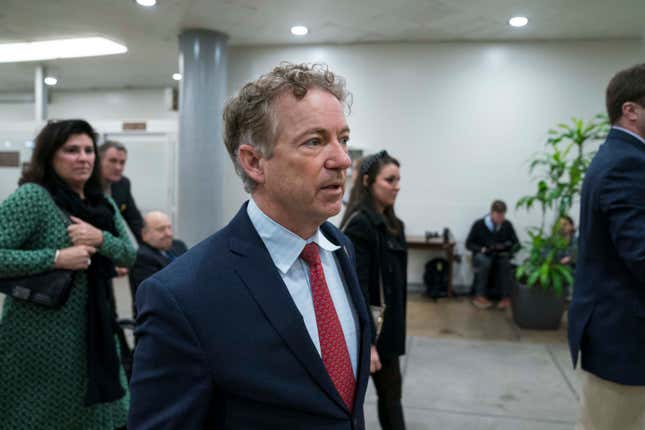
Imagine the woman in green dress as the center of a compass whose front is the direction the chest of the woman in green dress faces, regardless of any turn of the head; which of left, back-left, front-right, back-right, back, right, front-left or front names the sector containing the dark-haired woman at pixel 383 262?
front-left

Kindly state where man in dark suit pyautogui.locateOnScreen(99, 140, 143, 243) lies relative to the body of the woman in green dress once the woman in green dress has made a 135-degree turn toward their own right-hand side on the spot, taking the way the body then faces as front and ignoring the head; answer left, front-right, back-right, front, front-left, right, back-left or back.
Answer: right

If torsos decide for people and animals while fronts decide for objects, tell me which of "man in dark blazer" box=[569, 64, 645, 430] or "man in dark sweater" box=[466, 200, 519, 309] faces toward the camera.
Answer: "man in dark sweater" box=[466, 200, 519, 309]

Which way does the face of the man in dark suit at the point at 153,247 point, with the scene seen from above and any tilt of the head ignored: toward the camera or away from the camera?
toward the camera

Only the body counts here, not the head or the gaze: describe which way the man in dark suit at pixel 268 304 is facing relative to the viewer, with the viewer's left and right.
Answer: facing the viewer and to the right of the viewer

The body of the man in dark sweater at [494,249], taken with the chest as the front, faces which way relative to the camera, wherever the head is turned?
toward the camera

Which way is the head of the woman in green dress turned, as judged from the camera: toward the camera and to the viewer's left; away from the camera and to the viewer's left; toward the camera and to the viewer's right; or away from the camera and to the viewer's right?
toward the camera and to the viewer's right

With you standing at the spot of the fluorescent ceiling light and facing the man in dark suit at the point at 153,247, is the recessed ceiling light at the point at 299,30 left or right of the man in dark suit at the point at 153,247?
left

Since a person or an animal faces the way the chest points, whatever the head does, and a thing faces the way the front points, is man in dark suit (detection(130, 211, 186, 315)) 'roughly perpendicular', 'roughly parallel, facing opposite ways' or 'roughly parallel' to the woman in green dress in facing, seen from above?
roughly parallel

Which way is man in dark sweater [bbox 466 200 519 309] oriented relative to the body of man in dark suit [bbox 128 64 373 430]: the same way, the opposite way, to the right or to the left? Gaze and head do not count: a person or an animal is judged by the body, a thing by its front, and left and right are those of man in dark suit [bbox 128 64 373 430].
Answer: to the right
